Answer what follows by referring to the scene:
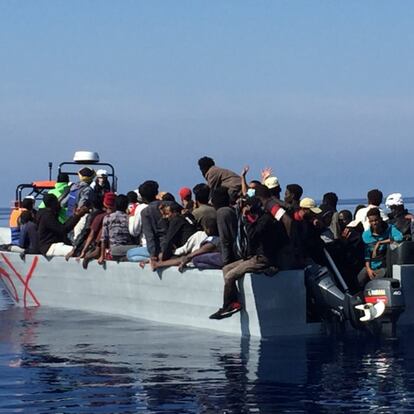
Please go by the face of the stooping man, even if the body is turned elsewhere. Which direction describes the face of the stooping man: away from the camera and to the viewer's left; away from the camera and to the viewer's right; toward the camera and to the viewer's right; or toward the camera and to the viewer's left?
away from the camera and to the viewer's left

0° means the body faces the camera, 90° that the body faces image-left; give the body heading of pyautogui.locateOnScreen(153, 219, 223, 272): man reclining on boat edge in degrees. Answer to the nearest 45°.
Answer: approximately 90°

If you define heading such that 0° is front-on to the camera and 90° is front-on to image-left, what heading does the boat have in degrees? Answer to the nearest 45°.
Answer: approximately 135°
